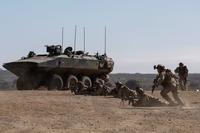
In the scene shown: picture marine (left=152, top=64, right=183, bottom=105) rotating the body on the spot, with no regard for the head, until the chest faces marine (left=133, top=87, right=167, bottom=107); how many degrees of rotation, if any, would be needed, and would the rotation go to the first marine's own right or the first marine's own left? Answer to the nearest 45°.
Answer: approximately 45° to the first marine's own left

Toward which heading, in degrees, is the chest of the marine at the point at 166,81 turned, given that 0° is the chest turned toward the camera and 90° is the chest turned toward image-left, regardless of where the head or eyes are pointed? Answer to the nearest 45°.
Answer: approximately 90°

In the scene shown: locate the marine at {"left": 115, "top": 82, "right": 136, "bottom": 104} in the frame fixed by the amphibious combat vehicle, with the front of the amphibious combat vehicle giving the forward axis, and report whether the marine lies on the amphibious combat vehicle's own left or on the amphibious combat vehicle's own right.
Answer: on the amphibious combat vehicle's own left

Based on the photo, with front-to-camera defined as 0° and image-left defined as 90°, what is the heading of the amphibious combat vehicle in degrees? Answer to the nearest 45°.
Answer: approximately 45°
